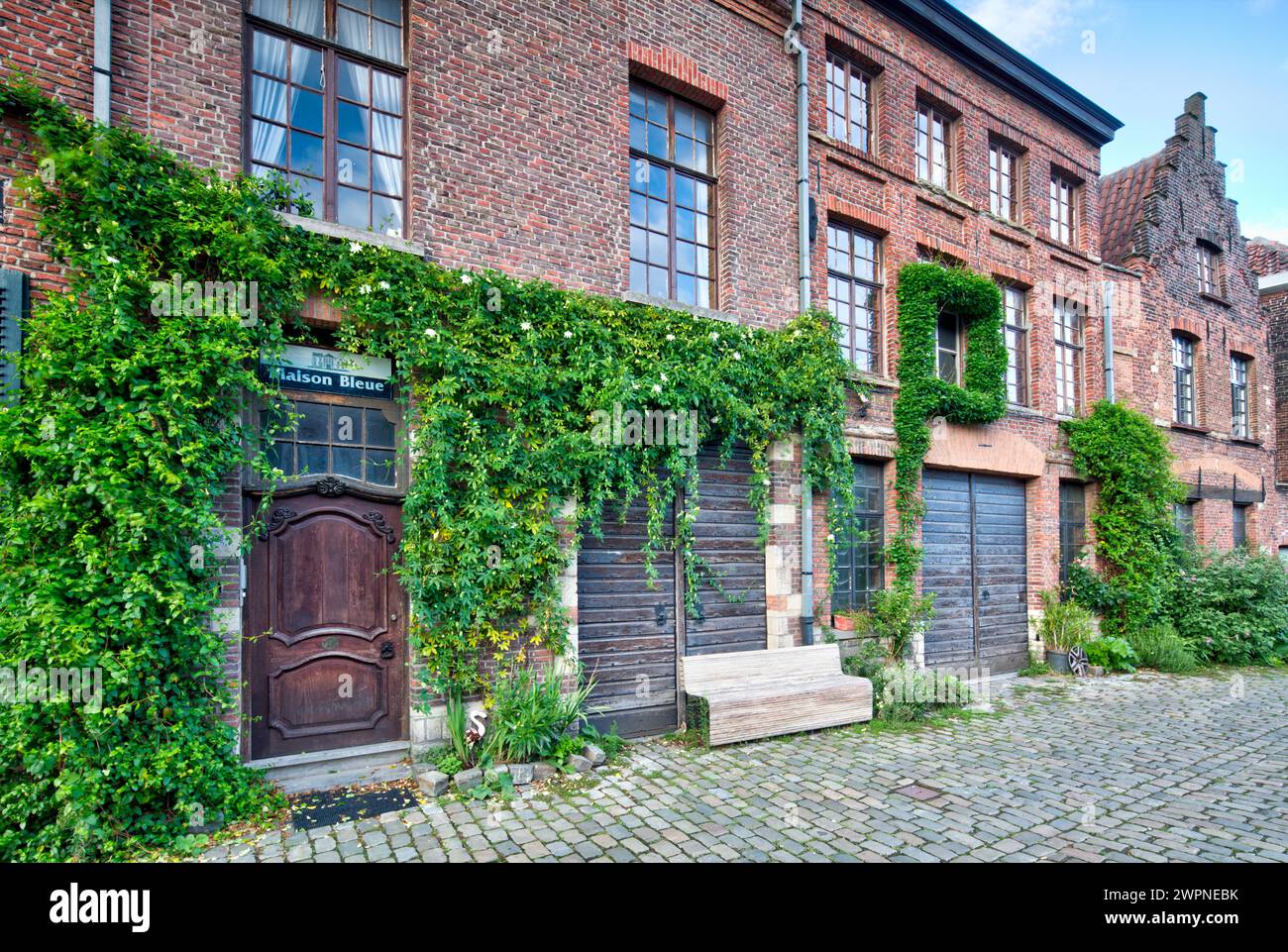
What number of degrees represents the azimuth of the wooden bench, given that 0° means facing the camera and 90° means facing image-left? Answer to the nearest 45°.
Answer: approximately 315°

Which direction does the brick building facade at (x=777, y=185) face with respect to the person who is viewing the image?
facing the viewer and to the right of the viewer

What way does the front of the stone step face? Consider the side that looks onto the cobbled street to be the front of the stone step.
toward the camera

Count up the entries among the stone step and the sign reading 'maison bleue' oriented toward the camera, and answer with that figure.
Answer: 2

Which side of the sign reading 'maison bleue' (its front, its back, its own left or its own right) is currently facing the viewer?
front

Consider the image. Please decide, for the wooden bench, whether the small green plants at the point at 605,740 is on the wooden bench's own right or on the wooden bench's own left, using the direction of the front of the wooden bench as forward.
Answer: on the wooden bench's own right

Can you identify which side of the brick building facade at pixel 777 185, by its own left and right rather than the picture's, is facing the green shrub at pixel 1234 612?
left
